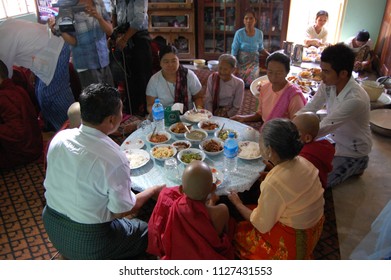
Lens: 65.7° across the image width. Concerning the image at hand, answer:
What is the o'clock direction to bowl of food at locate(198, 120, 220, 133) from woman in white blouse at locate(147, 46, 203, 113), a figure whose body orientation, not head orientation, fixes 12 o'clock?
The bowl of food is roughly at 11 o'clock from the woman in white blouse.

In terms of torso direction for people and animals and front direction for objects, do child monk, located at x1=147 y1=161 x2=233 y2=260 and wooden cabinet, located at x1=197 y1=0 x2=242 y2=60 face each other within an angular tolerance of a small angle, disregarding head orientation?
yes

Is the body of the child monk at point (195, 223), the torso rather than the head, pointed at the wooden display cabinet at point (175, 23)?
yes

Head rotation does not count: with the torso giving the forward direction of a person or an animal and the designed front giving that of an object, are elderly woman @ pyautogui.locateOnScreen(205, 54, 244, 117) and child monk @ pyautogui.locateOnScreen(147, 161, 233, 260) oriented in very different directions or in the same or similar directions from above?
very different directions

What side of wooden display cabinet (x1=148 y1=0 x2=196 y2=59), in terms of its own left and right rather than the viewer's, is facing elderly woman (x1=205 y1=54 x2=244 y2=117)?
front

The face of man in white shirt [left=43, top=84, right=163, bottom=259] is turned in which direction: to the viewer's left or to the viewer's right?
to the viewer's right

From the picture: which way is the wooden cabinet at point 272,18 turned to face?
toward the camera

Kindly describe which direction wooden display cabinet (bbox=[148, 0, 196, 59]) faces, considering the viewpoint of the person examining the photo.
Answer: facing the viewer

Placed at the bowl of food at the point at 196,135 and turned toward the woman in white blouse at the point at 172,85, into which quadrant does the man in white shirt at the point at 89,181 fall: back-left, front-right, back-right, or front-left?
back-left

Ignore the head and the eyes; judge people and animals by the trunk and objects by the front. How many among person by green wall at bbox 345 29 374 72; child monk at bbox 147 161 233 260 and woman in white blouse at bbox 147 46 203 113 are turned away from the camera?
1

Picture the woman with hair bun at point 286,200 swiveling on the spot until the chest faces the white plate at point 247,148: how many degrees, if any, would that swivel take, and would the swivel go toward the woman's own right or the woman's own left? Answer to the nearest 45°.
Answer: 0° — they already face it

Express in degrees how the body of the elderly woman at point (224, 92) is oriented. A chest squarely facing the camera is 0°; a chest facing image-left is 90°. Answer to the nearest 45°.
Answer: approximately 0°

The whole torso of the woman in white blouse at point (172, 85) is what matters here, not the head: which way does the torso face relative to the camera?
toward the camera

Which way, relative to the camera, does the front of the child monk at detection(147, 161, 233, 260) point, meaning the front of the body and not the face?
away from the camera

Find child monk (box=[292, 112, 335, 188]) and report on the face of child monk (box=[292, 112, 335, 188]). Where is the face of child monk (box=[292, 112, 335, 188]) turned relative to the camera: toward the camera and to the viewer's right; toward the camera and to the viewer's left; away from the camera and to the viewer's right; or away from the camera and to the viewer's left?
away from the camera and to the viewer's left
